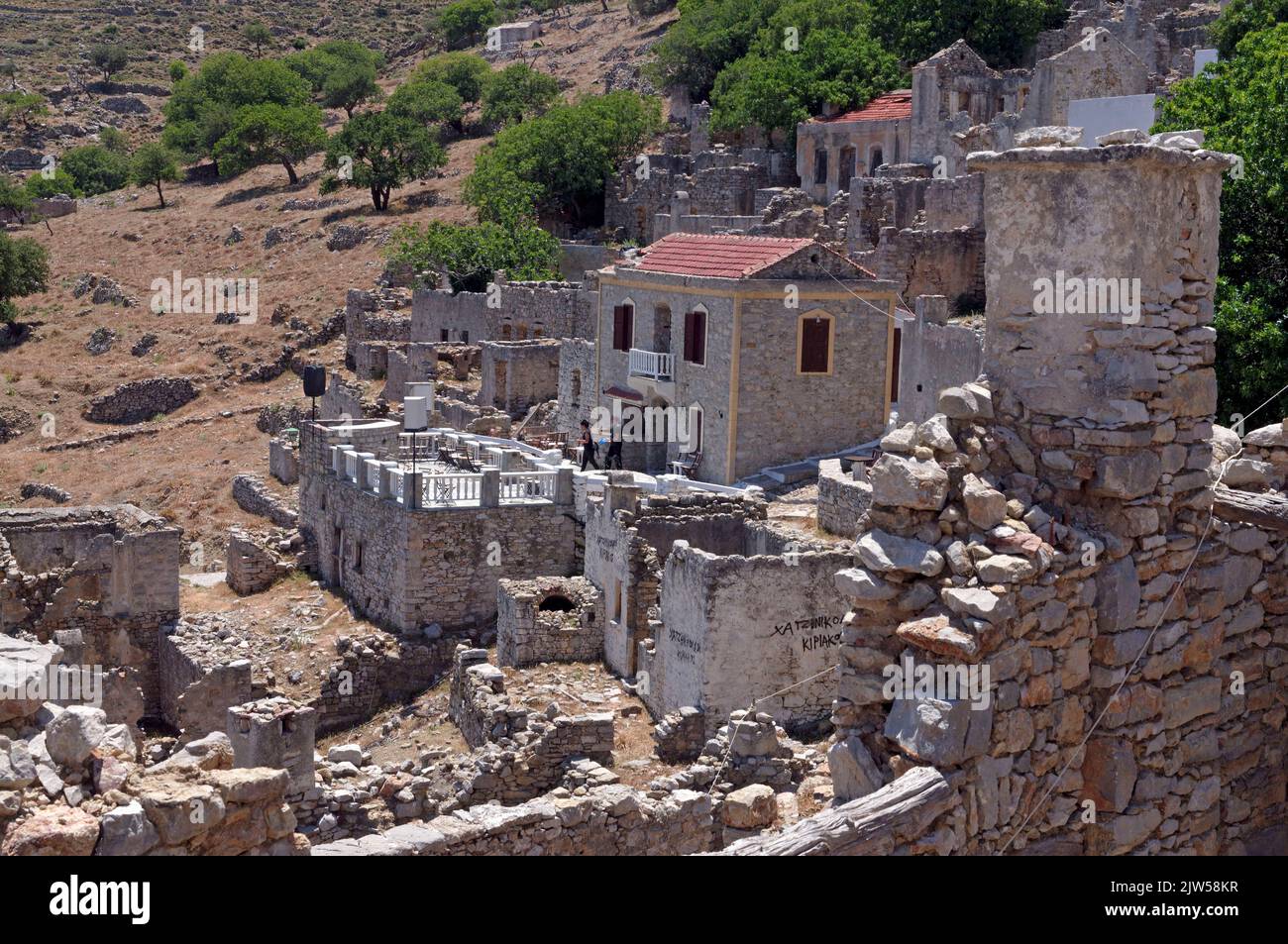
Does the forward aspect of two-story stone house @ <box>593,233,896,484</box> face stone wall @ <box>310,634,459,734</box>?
yes

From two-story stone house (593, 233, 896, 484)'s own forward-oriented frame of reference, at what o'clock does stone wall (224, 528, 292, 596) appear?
The stone wall is roughly at 1 o'clock from the two-story stone house.

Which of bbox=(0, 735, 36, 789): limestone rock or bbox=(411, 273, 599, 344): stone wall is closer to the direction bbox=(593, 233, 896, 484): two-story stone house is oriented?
the limestone rock

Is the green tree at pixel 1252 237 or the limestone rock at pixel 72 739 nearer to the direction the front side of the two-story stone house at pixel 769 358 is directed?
the limestone rock

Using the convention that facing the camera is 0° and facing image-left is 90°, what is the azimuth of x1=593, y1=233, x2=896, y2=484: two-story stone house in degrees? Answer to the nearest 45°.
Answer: approximately 45°

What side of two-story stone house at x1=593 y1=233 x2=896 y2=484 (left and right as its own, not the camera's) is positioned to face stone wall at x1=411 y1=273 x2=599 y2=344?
right

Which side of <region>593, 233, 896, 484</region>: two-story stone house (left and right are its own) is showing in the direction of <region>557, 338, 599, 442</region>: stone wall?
right

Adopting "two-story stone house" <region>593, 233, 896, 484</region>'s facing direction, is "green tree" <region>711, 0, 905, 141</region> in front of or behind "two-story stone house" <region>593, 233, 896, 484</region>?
behind

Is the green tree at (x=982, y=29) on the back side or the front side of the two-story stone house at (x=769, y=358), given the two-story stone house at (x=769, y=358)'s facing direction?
on the back side

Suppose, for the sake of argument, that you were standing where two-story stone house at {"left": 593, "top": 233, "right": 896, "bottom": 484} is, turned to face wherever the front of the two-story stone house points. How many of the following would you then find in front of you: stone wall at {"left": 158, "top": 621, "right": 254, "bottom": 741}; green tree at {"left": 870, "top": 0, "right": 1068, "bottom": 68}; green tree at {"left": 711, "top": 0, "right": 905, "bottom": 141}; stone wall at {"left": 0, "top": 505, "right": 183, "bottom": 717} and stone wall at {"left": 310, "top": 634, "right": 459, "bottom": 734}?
3

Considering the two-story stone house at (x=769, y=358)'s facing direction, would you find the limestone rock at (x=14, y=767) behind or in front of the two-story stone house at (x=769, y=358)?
in front

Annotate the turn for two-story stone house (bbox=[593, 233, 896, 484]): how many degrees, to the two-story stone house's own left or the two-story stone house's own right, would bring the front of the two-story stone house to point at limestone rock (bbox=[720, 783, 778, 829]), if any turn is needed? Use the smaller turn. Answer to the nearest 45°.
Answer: approximately 45° to the two-story stone house's own left

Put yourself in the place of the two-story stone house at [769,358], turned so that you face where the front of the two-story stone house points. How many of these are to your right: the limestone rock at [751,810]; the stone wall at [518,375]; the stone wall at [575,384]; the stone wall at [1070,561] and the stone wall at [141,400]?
3

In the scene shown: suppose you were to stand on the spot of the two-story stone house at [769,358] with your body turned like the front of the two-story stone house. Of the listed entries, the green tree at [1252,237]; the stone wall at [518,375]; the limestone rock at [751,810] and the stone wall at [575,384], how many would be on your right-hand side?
2
